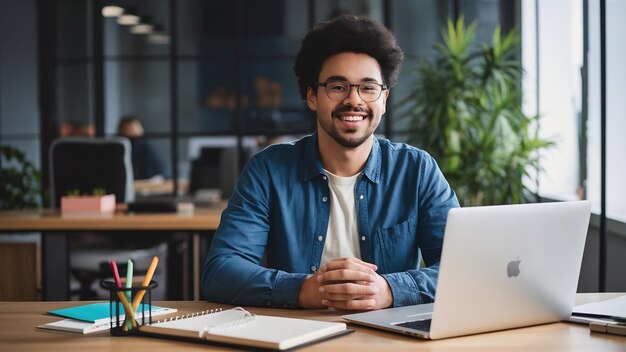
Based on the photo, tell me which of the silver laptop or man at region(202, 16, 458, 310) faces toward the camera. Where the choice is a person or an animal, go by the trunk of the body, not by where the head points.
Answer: the man

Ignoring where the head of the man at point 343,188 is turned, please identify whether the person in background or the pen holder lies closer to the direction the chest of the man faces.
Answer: the pen holder

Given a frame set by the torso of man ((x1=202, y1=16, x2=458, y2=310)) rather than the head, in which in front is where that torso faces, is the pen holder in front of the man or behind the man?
in front

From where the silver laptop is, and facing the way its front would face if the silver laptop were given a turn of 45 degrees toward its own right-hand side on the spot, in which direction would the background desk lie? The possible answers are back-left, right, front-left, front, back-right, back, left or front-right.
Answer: front-left

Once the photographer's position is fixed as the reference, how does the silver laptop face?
facing away from the viewer and to the left of the viewer

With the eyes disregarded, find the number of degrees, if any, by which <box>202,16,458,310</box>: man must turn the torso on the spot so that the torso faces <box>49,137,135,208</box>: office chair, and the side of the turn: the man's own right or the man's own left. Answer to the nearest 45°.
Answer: approximately 135° to the man's own right

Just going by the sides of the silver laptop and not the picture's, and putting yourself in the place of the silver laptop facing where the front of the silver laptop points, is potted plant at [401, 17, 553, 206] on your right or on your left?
on your right

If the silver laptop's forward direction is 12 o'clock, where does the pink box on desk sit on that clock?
The pink box on desk is roughly at 12 o'clock from the silver laptop.

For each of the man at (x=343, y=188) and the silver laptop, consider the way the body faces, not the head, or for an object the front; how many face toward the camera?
1

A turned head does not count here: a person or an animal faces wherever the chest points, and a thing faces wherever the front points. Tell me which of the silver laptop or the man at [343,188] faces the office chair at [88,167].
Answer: the silver laptop

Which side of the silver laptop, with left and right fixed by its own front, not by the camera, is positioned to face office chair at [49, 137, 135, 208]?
front

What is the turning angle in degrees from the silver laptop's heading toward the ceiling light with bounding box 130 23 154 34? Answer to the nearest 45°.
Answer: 0° — it already faces it

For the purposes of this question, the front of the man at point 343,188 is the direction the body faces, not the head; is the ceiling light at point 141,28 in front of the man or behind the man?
behind

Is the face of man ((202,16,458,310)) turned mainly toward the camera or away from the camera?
toward the camera

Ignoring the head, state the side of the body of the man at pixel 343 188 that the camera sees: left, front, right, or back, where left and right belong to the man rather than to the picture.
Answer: front

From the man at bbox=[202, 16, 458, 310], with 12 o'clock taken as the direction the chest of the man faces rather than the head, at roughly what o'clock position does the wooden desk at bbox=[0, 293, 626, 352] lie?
The wooden desk is roughly at 12 o'clock from the man.

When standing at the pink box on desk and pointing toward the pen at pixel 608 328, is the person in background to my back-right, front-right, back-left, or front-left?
back-left
